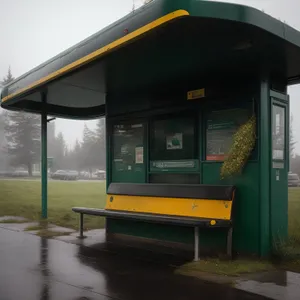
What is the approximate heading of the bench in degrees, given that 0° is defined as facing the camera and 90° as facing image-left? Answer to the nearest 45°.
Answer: approximately 45°

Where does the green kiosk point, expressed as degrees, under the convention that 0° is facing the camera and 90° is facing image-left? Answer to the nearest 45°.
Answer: approximately 45°

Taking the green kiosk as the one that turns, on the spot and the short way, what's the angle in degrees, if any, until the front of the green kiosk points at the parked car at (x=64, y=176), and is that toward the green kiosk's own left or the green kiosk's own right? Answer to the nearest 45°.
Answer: approximately 135° to the green kiosk's own right

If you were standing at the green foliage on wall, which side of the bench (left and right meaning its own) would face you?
left
